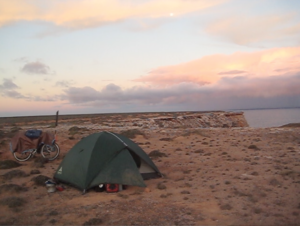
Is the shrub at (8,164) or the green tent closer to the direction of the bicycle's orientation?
the green tent

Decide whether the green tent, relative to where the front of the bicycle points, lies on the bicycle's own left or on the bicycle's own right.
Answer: on the bicycle's own right

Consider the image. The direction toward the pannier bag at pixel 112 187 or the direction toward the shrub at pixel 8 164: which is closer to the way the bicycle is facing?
the pannier bag

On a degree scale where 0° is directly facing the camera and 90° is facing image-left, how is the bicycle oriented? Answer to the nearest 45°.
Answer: approximately 270°

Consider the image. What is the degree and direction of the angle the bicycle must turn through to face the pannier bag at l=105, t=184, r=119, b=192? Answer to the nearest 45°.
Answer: approximately 90° to its right
